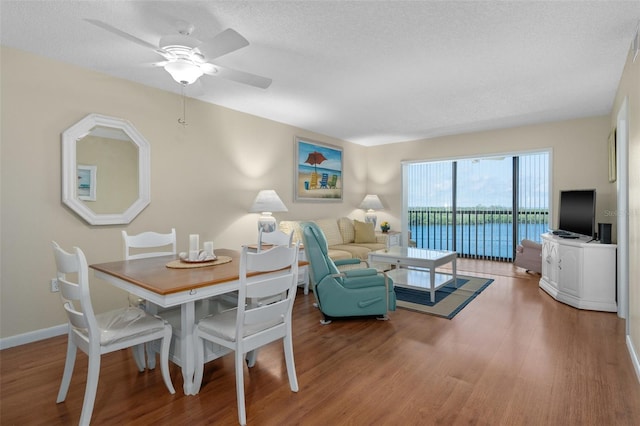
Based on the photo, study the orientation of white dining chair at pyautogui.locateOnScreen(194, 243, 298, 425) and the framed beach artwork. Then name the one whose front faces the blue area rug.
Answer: the framed beach artwork

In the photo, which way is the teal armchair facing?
to the viewer's right

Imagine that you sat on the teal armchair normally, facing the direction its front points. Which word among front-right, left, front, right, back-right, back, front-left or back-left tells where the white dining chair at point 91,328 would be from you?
back-right

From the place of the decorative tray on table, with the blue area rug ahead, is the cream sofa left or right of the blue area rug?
left

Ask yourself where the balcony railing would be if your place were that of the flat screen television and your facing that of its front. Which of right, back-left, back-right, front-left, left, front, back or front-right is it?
right

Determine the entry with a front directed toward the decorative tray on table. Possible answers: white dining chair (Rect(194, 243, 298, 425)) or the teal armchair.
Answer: the white dining chair

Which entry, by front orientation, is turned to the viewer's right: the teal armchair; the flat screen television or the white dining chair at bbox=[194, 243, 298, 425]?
the teal armchair

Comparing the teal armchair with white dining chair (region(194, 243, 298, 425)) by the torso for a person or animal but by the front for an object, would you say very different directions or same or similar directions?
very different directions

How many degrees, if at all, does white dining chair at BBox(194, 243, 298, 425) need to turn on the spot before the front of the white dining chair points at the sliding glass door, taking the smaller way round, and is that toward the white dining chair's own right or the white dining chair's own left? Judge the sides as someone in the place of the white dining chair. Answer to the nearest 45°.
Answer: approximately 90° to the white dining chair's own right

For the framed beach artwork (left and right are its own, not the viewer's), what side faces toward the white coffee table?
front

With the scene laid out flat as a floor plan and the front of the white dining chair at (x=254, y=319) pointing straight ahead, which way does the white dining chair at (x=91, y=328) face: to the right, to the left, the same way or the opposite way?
to the right

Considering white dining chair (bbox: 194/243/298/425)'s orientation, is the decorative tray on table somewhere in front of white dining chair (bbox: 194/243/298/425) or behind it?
in front
